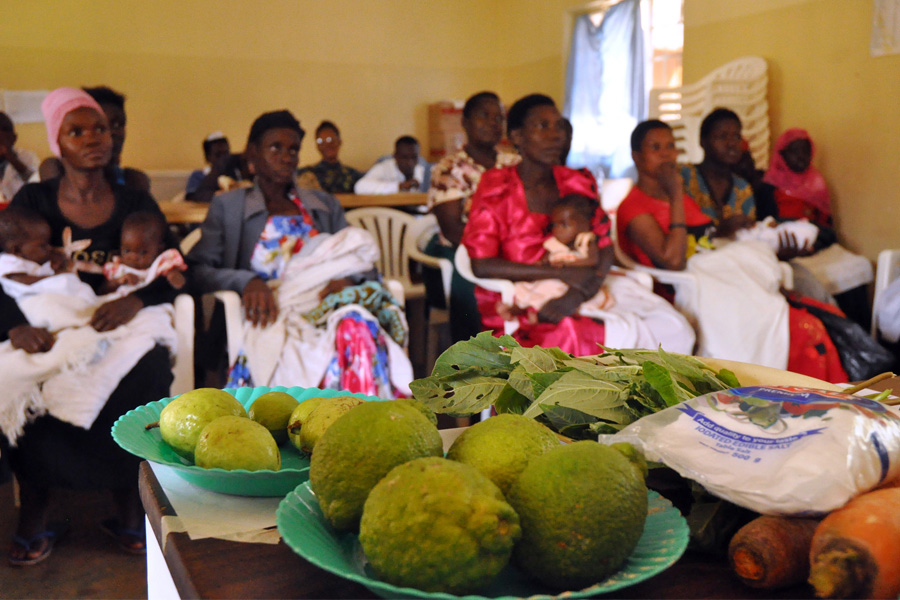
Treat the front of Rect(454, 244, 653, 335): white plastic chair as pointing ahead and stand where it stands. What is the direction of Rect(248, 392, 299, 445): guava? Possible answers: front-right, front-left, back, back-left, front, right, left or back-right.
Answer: front-right

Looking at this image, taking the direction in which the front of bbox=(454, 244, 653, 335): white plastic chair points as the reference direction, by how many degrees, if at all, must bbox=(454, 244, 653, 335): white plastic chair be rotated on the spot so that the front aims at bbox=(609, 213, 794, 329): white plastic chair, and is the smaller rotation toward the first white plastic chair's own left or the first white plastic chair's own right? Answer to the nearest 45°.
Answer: approximately 90° to the first white plastic chair's own left

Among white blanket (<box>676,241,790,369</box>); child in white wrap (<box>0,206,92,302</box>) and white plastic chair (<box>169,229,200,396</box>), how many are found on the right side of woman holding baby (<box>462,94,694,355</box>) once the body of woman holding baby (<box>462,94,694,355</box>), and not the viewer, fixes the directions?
2

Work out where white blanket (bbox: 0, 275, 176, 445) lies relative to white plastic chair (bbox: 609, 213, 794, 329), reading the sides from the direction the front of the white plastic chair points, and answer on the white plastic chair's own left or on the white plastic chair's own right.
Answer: on the white plastic chair's own right

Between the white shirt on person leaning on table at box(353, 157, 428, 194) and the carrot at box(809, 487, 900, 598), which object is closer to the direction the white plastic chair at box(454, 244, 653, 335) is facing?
the carrot

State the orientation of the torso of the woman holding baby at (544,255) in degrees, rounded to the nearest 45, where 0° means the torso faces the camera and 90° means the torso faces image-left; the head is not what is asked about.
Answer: approximately 315°
